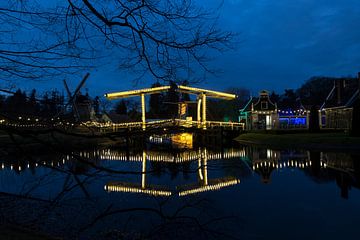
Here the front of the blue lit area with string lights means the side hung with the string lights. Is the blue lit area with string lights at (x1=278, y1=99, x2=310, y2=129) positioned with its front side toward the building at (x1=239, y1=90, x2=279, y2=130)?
no

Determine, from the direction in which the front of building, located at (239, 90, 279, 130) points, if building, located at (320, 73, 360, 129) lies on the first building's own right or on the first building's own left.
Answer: on the first building's own left

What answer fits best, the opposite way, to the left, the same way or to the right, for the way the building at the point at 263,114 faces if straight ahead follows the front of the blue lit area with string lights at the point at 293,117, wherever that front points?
the same way

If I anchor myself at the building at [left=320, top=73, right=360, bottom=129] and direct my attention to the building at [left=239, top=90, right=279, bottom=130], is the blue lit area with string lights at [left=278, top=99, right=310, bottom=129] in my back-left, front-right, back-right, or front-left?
front-right

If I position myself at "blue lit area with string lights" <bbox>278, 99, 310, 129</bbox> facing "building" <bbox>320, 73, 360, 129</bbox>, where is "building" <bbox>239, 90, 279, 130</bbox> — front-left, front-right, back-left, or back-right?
back-right

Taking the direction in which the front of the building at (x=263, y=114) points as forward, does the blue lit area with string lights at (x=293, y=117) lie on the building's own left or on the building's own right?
on the building's own left

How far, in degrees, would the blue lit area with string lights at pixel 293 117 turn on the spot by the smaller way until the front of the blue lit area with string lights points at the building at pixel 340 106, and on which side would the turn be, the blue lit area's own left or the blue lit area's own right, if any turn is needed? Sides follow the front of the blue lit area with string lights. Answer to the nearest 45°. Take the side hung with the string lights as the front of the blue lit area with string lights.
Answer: approximately 45° to the blue lit area's own left

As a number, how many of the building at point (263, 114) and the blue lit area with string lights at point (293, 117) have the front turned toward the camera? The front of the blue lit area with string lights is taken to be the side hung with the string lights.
2

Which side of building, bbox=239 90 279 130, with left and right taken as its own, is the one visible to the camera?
front
